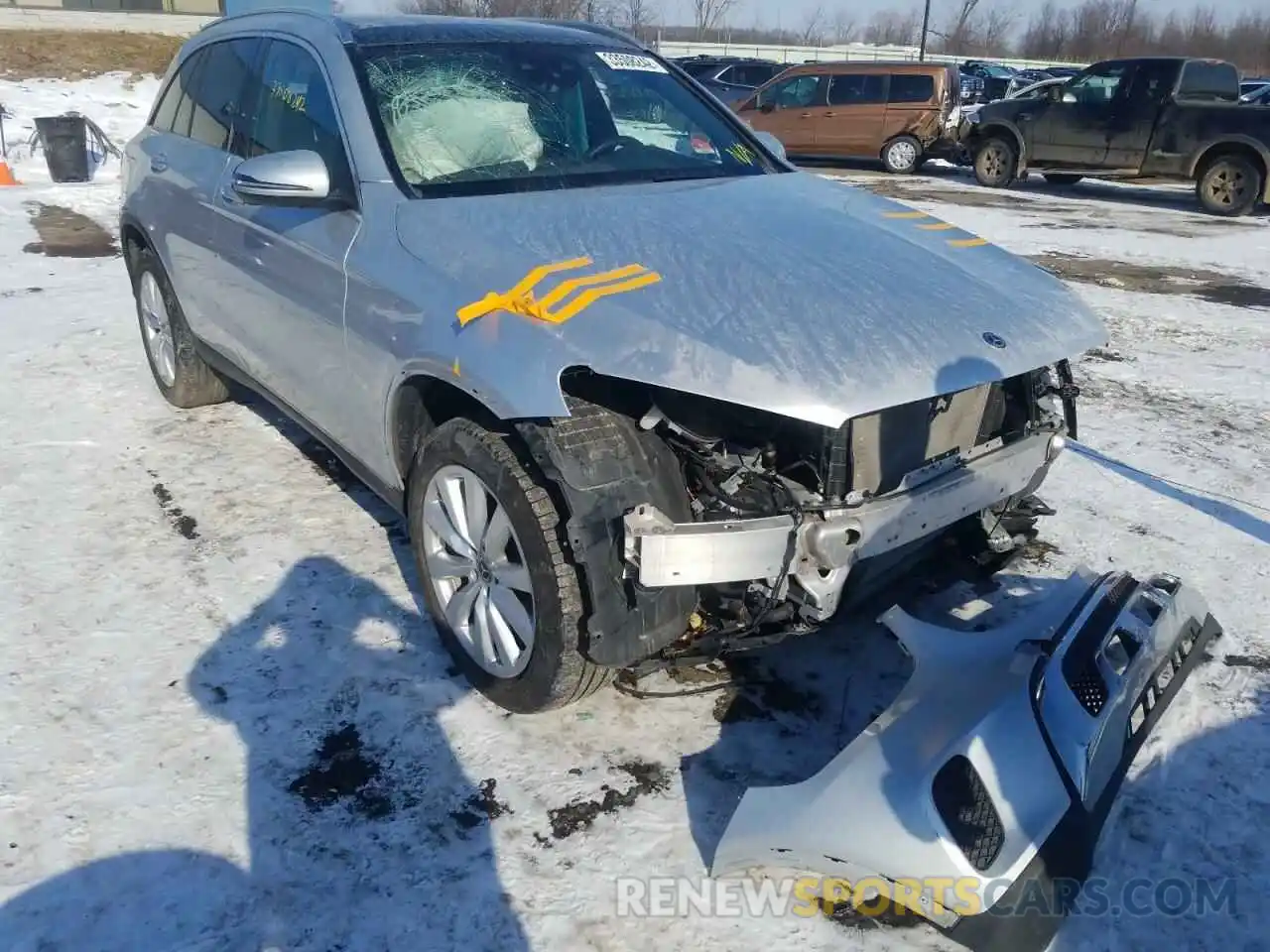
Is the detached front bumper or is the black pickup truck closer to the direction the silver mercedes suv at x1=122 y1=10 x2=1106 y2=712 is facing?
the detached front bumper

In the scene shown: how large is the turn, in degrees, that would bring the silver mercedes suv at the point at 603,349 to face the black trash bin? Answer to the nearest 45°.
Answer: approximately 180°

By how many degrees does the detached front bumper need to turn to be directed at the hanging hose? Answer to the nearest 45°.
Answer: approximately 180°

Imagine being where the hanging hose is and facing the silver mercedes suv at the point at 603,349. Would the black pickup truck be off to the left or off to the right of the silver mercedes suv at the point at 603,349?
left

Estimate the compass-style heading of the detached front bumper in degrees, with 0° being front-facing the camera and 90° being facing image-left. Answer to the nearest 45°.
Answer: approximately 315°

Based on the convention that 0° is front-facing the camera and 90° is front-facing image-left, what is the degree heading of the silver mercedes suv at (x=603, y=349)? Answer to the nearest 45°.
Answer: approximately 315°

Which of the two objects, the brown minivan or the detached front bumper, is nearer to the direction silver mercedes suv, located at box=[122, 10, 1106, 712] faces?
the detached front bumper

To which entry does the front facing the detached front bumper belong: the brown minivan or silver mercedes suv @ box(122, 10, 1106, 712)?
the silver mercedes suv

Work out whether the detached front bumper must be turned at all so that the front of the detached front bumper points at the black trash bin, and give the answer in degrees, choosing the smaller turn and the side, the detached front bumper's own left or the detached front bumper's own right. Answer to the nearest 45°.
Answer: approximately 180°

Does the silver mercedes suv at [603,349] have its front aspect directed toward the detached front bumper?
yes

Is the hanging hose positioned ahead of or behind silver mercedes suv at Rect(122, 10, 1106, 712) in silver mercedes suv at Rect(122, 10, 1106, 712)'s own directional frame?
behind
